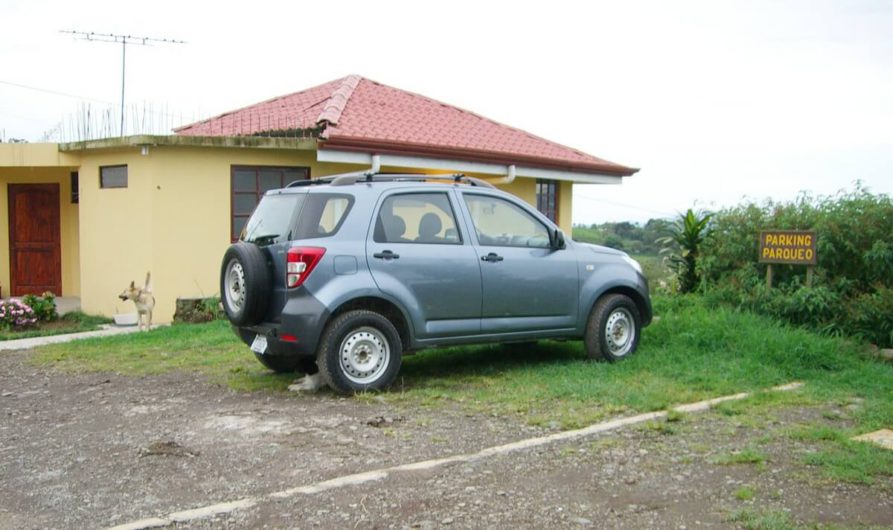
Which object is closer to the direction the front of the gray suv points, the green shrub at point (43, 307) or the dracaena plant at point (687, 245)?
the dracaena plant

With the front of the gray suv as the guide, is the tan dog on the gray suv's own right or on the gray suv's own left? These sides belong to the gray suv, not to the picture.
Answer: on the gray suv's own left

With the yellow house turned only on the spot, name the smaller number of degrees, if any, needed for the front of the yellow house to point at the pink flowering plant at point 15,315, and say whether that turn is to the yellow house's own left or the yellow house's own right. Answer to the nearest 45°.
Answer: approximately 90° to the yellow house's own right

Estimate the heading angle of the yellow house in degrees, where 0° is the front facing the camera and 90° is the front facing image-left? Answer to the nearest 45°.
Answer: approximately 0°

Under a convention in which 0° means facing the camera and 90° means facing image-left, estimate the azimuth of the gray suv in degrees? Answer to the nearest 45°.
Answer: approximately 225°

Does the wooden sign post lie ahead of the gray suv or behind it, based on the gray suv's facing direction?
ahead

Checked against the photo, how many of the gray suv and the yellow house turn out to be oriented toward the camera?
1

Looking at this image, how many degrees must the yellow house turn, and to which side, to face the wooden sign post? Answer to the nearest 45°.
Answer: approximately 45° to its left
